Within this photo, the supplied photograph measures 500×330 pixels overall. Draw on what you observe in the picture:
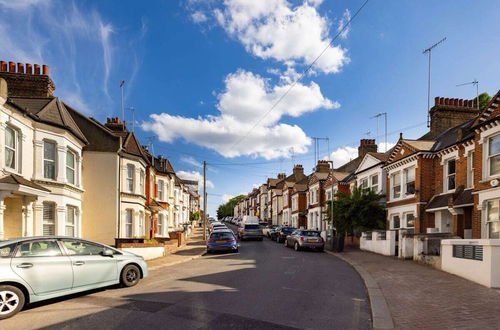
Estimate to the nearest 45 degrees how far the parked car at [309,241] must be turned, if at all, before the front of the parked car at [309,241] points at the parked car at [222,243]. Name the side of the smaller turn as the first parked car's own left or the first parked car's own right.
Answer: approximately 90° to the first parked car's own left

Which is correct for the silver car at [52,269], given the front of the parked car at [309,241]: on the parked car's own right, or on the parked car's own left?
on the parked car's own left

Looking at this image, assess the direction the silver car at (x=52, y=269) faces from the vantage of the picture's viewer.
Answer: facing away from the viewer and to the right of the viewer

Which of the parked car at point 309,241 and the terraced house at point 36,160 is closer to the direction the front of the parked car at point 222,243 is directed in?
the parked car

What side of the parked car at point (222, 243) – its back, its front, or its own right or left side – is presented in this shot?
back

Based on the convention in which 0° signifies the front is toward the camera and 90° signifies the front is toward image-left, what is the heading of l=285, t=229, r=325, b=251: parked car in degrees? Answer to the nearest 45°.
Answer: approximately 135°
